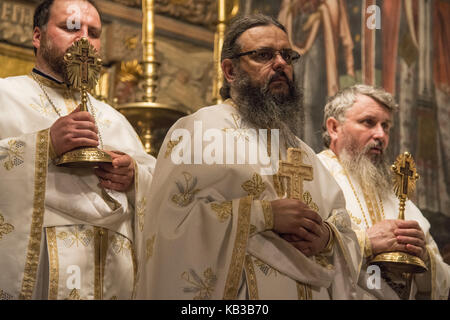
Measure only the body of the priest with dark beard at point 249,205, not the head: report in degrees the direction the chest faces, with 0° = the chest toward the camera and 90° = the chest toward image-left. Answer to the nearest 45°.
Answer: approximately 315°

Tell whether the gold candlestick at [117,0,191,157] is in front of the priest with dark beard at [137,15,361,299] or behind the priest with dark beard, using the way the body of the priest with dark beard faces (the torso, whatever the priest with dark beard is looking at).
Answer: behind

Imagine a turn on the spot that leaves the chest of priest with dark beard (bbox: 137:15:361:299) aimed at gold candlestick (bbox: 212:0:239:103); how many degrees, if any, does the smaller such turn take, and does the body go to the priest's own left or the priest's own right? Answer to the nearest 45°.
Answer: approximately 135° to the priest's own left
